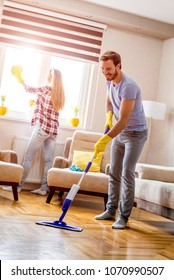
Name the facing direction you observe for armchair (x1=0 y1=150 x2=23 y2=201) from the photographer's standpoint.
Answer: facing the viewer and to the right of the viewer

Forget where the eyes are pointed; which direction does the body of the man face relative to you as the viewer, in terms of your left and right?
facing the viewer and to the left of the viewer

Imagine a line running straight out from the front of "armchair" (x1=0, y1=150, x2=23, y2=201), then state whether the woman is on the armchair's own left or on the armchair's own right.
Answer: on the armchair's own left

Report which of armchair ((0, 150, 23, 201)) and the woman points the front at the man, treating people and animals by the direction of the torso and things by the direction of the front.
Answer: the armchair

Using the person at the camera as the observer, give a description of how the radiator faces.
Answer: facing the viewer

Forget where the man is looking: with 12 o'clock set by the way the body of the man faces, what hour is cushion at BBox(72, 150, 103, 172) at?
The cushion is roughly at 4 o'clock from the man.

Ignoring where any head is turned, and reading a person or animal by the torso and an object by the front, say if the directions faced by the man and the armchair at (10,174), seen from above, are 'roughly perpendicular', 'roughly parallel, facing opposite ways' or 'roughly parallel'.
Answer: roughly perpendicular

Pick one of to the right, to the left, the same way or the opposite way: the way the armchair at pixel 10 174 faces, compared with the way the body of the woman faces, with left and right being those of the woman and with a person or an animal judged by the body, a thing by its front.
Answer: the opposite way

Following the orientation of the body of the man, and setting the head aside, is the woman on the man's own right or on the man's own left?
on the man's own right

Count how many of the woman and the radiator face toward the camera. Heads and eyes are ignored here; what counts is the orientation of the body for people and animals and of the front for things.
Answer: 1

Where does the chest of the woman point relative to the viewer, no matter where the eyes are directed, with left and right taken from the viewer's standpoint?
facing away from the viewer and to the left of the viewer

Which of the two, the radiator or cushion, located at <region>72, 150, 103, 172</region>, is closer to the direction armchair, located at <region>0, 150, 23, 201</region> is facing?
the cushion
